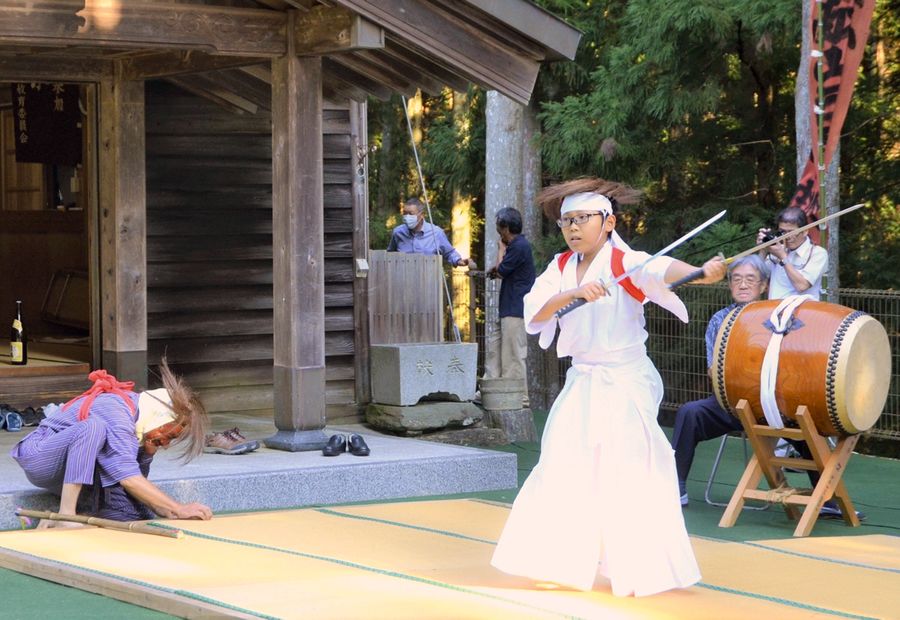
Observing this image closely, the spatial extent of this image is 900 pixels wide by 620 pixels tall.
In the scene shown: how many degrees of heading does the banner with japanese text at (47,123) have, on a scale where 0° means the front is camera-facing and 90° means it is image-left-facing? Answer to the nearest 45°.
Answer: approximately 0°

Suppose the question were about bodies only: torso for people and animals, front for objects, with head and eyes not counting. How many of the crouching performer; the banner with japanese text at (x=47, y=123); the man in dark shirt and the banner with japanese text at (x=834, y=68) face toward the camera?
2

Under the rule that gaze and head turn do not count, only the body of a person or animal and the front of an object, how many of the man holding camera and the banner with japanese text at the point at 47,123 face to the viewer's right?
0

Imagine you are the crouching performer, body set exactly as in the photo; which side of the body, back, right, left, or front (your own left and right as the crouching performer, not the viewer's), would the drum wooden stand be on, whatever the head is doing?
front

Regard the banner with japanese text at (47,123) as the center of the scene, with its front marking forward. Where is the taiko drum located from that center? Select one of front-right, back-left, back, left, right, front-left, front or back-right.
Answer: front-left

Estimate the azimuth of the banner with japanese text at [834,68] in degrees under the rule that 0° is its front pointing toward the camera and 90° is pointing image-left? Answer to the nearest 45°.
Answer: approximately 0°

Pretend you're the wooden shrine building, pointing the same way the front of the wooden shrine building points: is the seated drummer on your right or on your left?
on your left

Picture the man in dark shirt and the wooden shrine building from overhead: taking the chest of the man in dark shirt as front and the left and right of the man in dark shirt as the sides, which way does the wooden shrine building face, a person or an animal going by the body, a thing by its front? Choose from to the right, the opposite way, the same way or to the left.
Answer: to the left

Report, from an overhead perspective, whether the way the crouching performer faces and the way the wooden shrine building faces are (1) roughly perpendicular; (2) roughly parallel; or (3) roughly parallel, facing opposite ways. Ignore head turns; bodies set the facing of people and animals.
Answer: roughly perpendicular

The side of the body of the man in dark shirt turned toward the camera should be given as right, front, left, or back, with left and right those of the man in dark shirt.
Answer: left

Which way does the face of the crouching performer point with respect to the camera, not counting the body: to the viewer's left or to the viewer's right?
to the viewer's right

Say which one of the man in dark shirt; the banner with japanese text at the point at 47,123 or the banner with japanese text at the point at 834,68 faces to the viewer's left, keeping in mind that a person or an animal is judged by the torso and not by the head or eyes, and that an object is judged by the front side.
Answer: the man in dark shirt

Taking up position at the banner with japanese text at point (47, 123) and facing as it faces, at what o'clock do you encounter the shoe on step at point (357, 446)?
The shoe on step is roughly at 11 o'clock from the banner with japanese text.

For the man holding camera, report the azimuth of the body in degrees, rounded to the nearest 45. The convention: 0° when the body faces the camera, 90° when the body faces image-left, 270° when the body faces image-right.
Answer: approximately 45°
